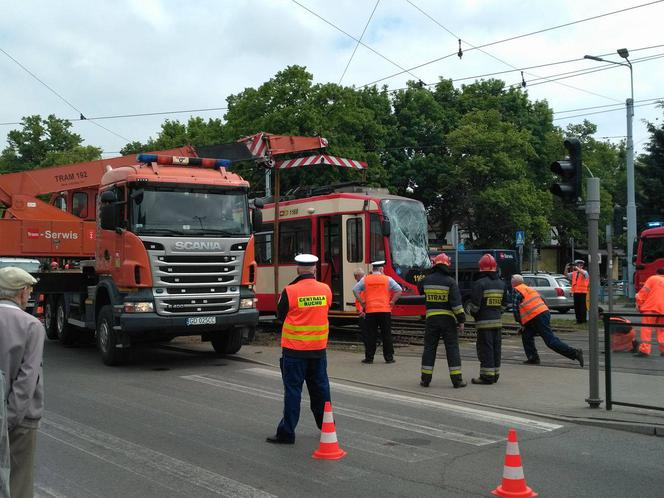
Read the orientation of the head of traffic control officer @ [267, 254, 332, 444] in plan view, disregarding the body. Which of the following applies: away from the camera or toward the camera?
away from the camera

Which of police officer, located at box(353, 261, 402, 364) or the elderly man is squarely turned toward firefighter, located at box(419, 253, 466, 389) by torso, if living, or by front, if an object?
the elderly man

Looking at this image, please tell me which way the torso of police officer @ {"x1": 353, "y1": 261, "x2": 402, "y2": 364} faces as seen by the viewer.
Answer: away from the camera

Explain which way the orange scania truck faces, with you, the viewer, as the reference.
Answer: facing the viewer and to the right of the viewer

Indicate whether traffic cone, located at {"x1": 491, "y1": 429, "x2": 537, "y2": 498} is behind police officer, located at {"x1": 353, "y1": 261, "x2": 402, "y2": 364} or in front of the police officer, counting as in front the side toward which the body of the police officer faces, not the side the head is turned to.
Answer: behind

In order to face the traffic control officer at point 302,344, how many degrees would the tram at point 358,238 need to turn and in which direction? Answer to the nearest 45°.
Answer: approximately 45° to its right

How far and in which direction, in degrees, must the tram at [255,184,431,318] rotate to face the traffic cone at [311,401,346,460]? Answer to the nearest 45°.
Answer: approximately 45° to its right

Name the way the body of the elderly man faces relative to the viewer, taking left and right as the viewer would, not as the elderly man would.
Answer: facing away from the viewer and to the right of the viewer

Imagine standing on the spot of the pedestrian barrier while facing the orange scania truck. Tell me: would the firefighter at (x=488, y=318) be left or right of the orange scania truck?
right

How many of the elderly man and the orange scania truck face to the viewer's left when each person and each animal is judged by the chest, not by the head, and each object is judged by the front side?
0
